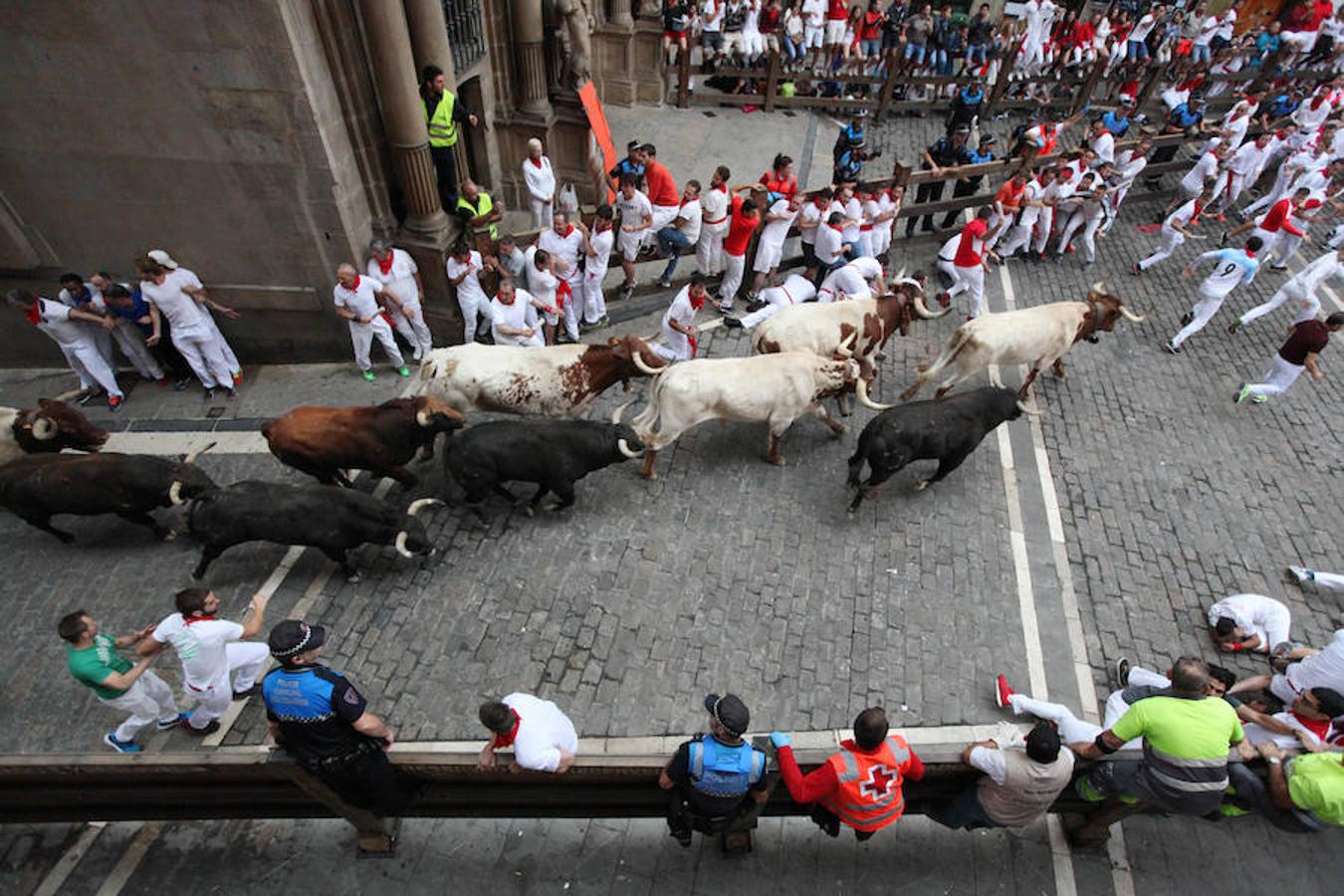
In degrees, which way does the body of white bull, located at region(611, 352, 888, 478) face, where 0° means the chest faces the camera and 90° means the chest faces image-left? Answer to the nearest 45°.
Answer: approximately 270°

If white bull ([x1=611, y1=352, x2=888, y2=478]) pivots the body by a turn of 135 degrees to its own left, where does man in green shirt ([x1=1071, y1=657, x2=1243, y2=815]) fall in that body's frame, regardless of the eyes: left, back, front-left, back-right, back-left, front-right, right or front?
back

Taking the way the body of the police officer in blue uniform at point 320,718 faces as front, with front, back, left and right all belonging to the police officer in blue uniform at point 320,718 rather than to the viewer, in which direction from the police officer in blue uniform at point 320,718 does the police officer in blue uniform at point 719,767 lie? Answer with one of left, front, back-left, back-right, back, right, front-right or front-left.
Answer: right

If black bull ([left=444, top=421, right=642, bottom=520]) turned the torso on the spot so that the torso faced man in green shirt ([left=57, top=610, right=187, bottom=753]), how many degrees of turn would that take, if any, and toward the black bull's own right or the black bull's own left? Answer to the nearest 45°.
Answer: approximately 135° to the black bull's own right

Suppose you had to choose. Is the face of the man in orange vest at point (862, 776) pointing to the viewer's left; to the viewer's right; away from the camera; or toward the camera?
away from the camera

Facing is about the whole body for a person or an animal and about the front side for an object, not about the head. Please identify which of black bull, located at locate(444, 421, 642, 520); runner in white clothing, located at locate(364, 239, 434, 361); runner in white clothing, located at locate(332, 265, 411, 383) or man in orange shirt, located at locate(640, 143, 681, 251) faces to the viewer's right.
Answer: the black bull

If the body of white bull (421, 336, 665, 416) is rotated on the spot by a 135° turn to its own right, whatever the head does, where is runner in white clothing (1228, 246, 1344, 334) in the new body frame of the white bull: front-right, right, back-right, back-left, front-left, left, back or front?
back-left

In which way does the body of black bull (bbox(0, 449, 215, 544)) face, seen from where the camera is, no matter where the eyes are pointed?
to the viewer's right

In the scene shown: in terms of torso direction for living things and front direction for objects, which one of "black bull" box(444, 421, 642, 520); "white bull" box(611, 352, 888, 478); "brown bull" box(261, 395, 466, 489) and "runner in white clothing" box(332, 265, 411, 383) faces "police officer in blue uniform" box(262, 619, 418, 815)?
the runner in white clothing

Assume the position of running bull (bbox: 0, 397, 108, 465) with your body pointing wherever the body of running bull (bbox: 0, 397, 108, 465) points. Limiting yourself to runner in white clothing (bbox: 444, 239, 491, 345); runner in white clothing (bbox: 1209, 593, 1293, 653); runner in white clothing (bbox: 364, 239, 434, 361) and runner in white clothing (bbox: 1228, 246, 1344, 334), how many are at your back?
0

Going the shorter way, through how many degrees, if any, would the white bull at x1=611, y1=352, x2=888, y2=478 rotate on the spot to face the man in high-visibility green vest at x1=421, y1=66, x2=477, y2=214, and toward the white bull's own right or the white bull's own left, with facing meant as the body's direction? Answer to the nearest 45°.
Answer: approximately 135° to the white bull's own left

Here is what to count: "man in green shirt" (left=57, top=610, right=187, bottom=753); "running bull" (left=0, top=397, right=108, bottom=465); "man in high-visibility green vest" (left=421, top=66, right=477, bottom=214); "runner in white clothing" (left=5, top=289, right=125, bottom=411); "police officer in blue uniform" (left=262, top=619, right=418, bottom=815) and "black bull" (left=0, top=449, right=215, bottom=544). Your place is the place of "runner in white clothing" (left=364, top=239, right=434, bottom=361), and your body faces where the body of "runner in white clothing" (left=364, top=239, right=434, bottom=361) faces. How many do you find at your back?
1

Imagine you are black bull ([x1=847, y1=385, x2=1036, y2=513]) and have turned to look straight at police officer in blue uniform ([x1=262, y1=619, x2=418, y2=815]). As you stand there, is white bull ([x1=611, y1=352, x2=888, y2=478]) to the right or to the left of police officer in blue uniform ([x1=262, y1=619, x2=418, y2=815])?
right

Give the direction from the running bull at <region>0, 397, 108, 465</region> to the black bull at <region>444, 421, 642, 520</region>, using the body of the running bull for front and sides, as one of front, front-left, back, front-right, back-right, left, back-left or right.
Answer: front-right

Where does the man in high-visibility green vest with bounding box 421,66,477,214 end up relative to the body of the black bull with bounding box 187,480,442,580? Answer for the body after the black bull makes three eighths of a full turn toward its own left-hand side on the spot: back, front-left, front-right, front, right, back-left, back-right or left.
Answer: right

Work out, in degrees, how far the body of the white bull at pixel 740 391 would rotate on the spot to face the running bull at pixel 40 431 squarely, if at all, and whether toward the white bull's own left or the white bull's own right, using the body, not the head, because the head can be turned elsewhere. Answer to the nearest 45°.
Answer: approximately 180°

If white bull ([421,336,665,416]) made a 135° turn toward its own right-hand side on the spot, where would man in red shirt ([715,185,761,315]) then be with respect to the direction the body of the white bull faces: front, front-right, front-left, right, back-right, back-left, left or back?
back

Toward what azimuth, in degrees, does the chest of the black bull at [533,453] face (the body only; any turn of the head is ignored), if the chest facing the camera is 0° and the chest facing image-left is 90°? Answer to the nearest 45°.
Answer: approximately 270°

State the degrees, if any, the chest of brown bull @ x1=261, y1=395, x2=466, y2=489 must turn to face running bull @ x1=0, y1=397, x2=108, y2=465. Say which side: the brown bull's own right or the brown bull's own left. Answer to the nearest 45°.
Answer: approximately 135° to the brown bull's own left

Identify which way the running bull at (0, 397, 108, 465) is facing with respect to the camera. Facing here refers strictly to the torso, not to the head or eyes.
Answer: to the viewer's right

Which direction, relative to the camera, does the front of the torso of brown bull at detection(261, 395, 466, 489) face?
to the viewer's right
